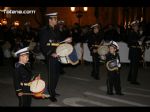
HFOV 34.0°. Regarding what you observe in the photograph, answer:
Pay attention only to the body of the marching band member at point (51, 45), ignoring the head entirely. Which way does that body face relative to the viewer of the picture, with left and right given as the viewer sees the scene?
facing the viewer and to the right of the viewer

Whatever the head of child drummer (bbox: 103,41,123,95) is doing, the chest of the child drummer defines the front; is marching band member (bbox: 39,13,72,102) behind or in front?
in front

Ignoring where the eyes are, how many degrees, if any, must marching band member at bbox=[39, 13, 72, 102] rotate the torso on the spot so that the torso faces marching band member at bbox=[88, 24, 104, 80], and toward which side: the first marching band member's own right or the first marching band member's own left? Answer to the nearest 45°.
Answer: approximately 90° to the first marching band member's own left

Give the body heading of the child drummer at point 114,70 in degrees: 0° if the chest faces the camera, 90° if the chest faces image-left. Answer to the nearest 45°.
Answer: approximately 45°

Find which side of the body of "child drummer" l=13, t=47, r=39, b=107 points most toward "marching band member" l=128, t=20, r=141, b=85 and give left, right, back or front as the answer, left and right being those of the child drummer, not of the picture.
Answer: left

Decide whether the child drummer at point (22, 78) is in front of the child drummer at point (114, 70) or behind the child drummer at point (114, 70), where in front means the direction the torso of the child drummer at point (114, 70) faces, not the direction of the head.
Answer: in front

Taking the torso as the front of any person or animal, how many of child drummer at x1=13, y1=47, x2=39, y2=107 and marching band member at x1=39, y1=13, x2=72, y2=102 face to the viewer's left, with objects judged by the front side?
0

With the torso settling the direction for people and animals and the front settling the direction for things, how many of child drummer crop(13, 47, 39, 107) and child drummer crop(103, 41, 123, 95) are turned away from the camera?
0

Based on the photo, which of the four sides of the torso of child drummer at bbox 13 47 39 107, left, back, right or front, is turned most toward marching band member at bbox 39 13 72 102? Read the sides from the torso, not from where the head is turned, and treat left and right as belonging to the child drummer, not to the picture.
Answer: left
